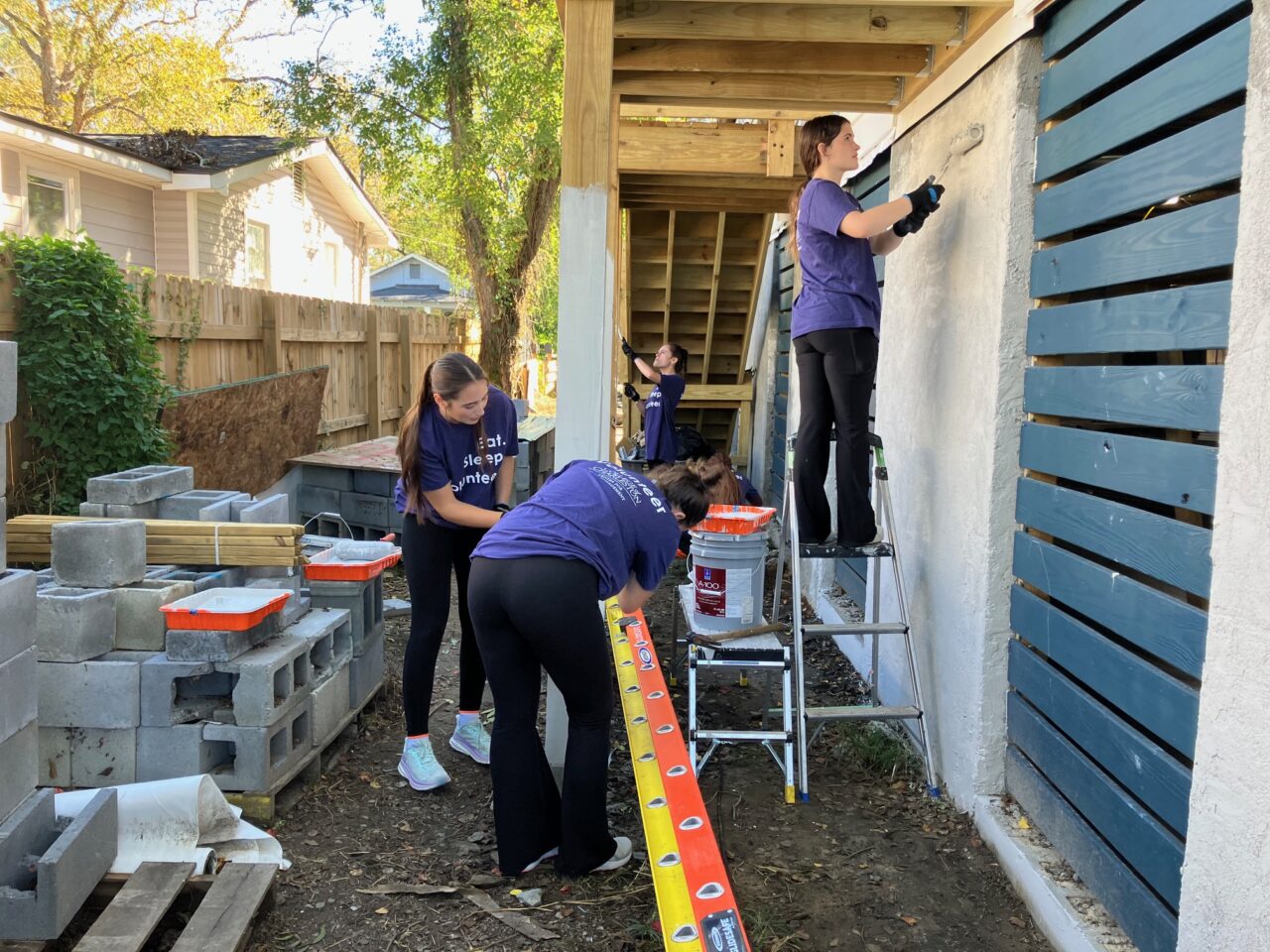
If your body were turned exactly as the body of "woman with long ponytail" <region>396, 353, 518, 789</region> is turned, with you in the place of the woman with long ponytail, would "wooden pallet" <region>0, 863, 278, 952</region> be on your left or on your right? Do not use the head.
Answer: on your right

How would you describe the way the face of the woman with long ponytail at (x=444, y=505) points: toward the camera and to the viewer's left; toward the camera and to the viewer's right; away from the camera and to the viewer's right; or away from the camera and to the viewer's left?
toward the camera and to the viewer's right

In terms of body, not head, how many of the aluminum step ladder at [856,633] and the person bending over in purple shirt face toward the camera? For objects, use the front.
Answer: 1

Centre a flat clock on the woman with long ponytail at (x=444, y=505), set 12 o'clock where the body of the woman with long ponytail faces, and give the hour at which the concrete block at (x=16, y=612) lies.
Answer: The concrete block is roughly at 3 o'clock from the woman with long ponytail.

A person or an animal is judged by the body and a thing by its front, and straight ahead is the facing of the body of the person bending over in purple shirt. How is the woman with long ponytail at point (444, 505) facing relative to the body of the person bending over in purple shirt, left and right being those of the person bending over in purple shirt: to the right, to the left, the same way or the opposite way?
to the right

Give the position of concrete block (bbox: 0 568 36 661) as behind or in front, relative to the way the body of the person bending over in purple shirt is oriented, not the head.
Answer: behind

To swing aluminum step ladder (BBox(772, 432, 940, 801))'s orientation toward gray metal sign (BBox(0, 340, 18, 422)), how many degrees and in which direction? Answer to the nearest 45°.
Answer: approximately 45° to its right

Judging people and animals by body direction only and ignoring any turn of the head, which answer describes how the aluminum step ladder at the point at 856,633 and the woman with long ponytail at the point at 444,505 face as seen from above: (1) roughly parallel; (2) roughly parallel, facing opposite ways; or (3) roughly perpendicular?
roughly perpendicular

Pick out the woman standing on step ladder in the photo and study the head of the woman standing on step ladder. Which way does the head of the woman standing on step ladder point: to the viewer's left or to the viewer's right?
to the viewer's right
